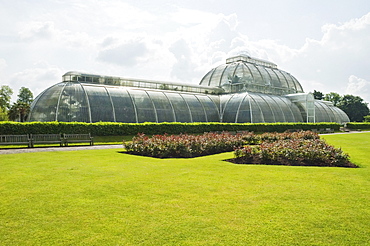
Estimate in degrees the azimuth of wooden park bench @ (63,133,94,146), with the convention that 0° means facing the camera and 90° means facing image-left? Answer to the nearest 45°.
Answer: approximately 0°

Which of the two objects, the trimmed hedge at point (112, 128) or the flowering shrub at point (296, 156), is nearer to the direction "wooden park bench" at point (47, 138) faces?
the flowering shrub

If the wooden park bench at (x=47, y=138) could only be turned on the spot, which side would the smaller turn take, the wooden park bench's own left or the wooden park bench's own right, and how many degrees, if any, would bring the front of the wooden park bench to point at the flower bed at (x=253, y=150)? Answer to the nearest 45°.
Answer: approximately 45° to the wooden park bench's own left

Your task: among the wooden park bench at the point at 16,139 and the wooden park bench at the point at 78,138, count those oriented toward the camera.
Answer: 2

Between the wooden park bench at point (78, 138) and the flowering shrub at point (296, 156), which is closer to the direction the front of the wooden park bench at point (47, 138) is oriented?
the flowering shrub

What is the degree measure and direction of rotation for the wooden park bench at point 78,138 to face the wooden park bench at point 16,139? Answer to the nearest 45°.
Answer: approximately 90° to its right

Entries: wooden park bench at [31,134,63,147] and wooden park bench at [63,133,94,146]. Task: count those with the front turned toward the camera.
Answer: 2

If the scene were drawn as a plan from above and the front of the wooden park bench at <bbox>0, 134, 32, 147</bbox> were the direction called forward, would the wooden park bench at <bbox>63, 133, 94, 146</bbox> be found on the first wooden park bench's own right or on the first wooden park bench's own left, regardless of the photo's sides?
on the first wooden park bench's own left
